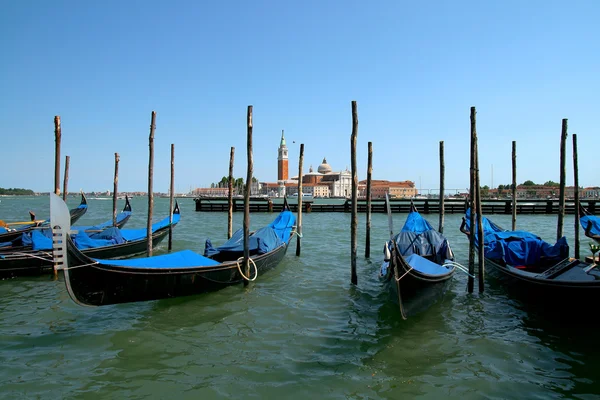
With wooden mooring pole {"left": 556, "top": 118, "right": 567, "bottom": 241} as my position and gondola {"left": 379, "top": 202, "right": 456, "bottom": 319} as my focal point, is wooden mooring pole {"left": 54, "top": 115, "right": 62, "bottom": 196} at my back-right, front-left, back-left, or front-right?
front-right

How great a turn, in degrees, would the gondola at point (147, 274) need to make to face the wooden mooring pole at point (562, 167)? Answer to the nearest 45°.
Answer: approximately 135° to its left

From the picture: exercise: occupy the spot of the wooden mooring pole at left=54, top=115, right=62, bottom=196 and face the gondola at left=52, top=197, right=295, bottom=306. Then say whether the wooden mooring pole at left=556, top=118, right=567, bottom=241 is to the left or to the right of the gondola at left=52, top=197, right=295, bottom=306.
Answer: left

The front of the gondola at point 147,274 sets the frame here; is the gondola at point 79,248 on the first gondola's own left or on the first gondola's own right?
on the first gondola's own right

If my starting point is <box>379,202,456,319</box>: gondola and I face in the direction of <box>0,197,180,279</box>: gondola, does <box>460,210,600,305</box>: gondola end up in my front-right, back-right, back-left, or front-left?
back-right

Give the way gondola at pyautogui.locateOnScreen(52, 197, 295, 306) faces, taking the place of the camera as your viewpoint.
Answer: facing the viewer and to the left of the viewer

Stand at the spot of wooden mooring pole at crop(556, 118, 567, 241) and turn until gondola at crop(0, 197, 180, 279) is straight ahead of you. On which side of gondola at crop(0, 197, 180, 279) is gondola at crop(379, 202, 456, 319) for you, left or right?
left

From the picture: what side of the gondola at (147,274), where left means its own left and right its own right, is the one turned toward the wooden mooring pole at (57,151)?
right
